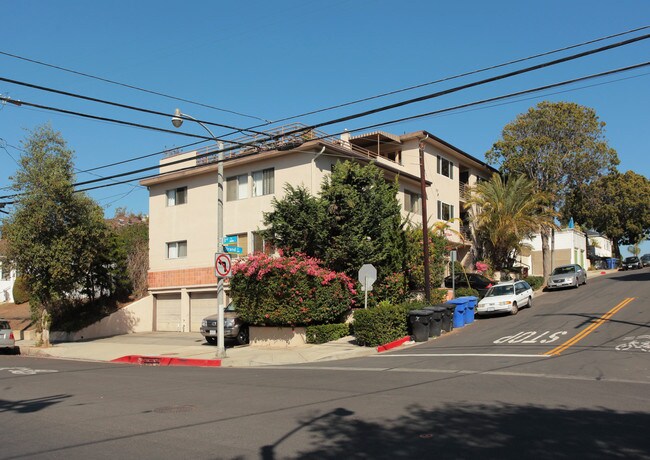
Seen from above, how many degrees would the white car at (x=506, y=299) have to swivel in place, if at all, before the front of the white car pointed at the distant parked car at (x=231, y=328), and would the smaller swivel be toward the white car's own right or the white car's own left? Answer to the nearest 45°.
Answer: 0° — it already faces it

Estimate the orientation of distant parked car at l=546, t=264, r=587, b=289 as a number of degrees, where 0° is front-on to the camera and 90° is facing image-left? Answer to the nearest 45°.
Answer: approximately 45°

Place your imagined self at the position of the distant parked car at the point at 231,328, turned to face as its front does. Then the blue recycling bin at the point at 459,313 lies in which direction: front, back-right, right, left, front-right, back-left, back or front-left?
back-left

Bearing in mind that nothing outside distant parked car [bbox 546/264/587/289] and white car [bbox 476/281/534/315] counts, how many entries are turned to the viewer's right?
0

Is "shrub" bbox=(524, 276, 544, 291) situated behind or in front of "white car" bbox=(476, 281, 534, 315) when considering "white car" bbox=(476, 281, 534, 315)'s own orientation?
behind

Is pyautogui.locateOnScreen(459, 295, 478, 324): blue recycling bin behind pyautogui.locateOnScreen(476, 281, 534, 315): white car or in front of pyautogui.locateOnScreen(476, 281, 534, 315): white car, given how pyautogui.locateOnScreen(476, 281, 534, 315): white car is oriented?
in front

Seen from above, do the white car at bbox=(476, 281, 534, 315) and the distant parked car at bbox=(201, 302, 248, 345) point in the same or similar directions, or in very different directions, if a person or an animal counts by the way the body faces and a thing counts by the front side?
same or similar directions

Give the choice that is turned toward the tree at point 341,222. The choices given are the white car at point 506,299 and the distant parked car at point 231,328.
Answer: the white car

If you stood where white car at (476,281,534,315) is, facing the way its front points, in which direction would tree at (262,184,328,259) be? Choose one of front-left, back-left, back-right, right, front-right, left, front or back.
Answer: front

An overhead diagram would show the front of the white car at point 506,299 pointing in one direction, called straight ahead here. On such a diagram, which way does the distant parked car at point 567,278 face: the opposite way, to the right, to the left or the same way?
the same way

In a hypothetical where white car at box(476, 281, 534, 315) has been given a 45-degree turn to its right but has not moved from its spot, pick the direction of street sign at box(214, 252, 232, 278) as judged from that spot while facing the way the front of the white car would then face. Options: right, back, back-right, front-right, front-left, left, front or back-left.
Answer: front-left

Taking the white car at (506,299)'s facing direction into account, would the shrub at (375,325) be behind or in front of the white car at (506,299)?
in front

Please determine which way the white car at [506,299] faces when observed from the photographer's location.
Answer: facing the viewer and to the left of the viewer
